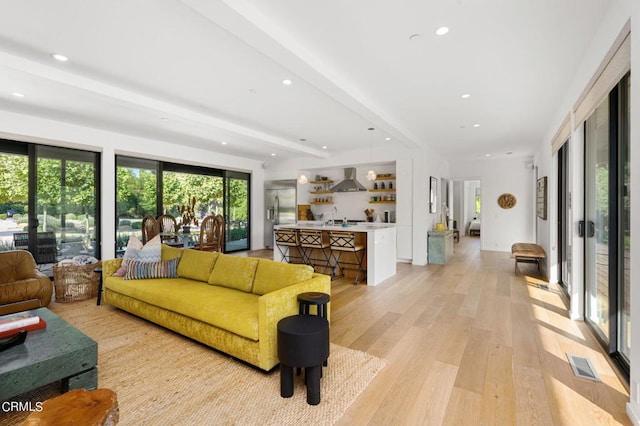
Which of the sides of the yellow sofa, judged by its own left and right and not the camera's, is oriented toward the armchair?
right

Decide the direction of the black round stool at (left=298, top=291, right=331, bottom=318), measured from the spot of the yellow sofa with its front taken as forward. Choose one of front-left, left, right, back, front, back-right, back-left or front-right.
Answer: left

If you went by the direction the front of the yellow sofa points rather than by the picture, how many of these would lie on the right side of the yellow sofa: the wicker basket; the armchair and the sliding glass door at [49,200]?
3

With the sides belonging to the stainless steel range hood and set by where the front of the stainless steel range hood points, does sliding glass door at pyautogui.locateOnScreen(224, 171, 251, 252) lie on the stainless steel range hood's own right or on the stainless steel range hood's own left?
on the stainless steel range hood's own right

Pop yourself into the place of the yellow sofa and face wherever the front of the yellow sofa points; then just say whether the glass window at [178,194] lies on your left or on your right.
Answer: on your right

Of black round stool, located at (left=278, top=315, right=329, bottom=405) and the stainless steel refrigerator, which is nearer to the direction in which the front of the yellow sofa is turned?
the black round stool

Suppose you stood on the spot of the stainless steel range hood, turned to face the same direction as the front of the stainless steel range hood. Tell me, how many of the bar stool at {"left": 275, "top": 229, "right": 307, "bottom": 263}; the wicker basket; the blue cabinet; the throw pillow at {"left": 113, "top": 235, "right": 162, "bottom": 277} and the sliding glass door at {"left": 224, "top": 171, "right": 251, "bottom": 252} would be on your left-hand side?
1

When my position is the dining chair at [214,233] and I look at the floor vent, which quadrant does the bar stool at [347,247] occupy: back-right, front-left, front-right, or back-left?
front-left

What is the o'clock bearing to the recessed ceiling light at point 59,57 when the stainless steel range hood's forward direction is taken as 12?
The recessed ceiling light is roughly at 1 o'clock from the stainless steel range hood.

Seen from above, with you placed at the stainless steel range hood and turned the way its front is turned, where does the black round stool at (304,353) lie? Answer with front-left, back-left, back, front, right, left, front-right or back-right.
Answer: front

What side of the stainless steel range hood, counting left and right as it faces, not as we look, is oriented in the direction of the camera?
front

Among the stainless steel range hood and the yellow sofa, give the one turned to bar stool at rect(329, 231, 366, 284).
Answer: the stainless steel range hood

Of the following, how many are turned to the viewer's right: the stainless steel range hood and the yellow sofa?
0

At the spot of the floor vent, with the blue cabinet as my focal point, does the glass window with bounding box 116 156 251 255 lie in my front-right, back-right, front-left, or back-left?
front-left

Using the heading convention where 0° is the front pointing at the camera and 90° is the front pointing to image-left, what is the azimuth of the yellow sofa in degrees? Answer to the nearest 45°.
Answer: approximately 45°

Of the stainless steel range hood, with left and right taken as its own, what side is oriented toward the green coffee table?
front
